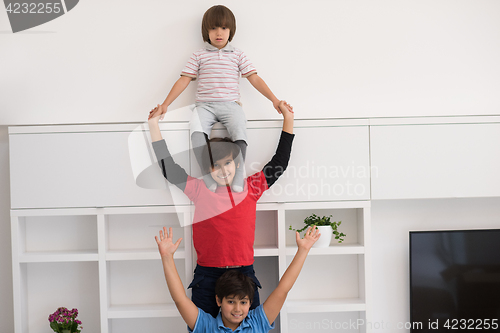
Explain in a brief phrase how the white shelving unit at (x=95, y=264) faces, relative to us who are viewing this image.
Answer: facing the viewer

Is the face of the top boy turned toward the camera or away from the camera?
toward the camera

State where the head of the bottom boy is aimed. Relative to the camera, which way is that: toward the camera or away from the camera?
toward the camera

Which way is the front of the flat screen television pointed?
toward the camera

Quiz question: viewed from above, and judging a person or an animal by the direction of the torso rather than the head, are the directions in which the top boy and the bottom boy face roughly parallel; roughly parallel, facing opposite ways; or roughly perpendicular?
roughly parallel
